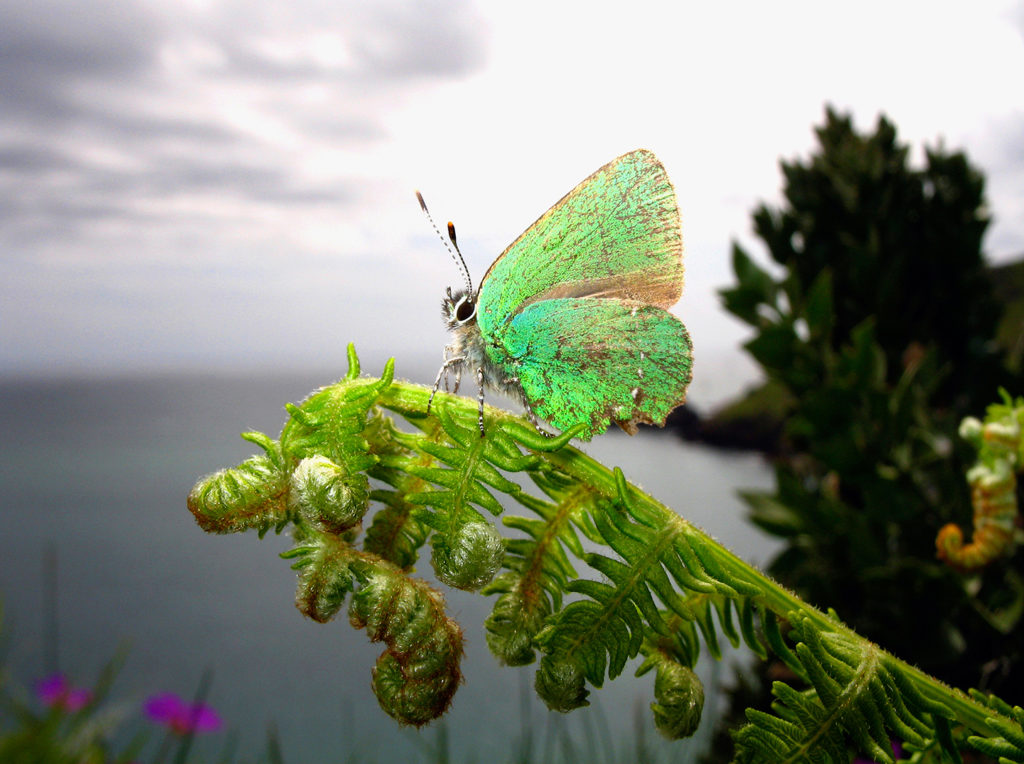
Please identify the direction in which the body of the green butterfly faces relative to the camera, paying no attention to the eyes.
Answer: to the viewer's left
